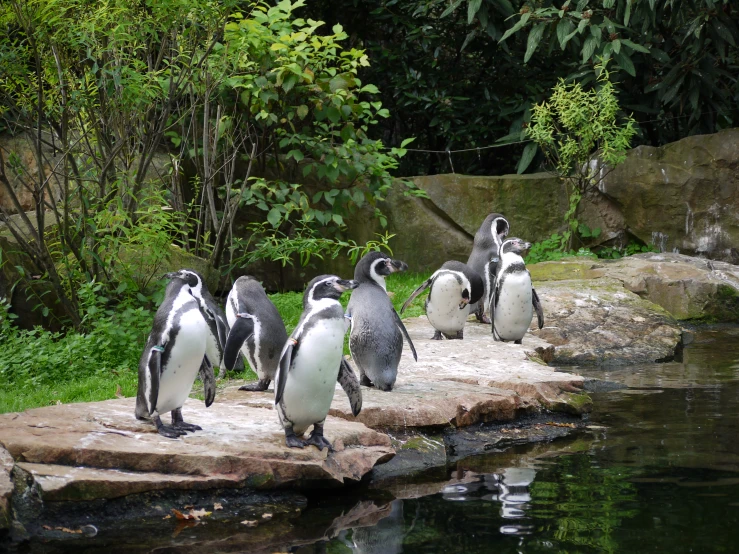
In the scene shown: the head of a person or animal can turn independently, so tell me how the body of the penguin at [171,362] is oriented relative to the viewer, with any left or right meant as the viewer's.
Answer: facing the viewer and to the right of the viewer

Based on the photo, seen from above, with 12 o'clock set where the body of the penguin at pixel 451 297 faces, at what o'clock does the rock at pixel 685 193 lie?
The rock is roughly at 7 o'clock from the penguin.

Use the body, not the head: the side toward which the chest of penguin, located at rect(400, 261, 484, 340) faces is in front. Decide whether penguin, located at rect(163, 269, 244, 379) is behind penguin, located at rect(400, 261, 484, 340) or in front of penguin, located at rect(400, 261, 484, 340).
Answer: in front

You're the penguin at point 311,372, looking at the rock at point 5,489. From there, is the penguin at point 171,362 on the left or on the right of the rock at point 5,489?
right

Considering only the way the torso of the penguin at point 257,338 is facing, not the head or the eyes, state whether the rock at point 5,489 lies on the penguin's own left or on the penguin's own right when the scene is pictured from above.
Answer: on the penguin's own left

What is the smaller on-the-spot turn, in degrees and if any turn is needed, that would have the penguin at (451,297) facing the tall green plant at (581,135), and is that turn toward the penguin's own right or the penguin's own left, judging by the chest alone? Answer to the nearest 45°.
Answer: approximately 180°

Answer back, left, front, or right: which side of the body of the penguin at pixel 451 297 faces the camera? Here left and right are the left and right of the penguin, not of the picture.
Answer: front

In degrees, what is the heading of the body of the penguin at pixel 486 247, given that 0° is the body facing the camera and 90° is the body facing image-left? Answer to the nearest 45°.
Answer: approximately 270°

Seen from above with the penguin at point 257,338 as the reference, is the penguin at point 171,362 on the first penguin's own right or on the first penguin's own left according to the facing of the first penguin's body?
on the first penguin's own left

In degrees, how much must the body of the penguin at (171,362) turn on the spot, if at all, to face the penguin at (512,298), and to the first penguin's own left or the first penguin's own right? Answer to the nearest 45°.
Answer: approximately 90° to the first penguin's own left
